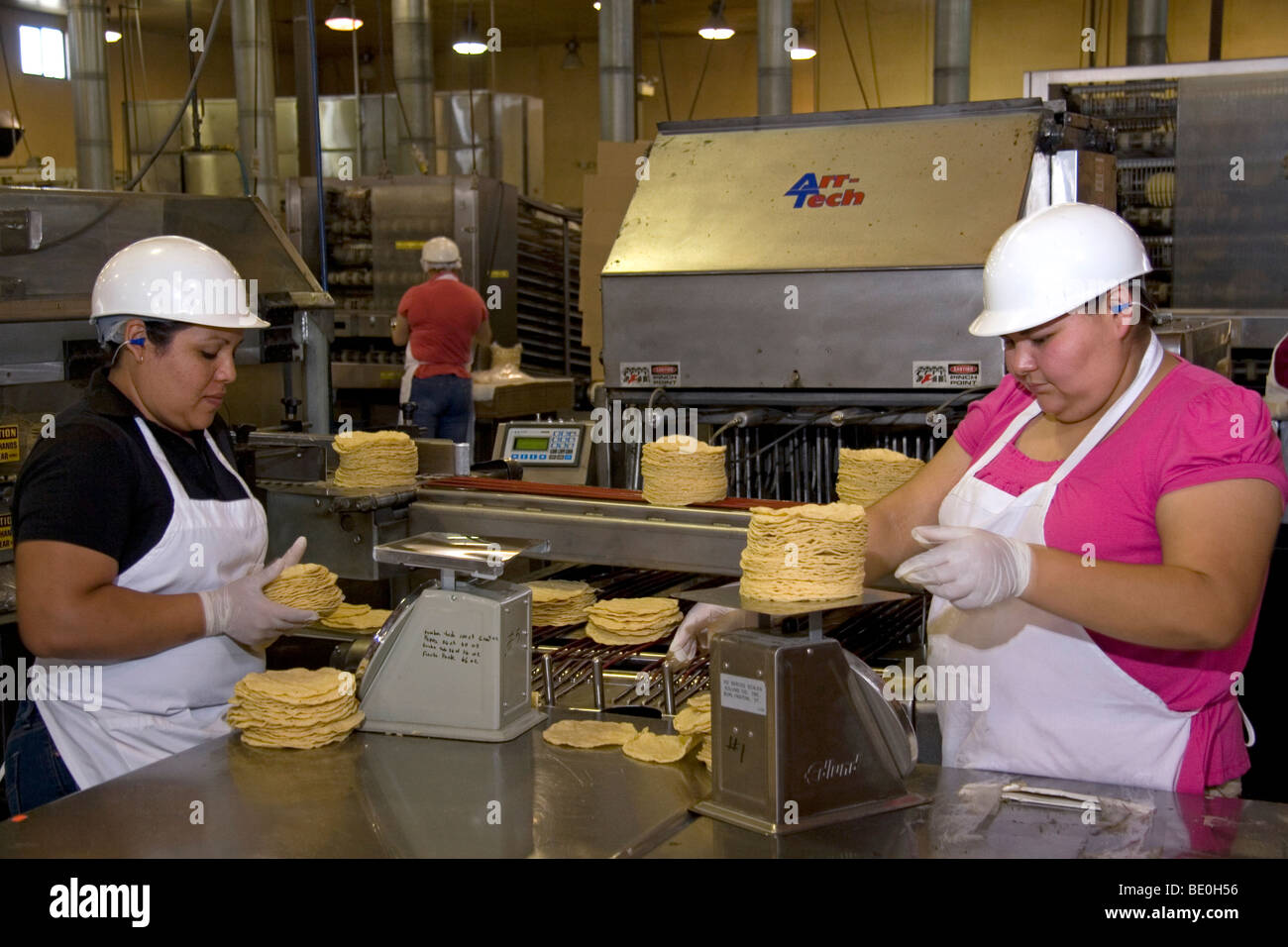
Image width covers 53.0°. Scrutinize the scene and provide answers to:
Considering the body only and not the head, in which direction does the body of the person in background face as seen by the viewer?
away from the camera

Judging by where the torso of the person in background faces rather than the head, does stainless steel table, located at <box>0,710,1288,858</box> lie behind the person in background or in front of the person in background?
behind

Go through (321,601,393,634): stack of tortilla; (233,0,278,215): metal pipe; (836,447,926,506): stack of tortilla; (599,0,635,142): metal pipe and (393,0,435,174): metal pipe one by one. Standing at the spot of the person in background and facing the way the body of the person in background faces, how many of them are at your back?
2

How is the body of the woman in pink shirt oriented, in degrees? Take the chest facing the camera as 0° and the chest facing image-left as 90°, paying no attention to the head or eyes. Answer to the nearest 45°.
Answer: approximately 45°

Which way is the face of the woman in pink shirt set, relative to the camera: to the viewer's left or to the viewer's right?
to the viewer's left

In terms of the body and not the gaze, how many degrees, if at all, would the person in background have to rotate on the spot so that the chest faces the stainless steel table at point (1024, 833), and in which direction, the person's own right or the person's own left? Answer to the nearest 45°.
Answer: approximately 180°

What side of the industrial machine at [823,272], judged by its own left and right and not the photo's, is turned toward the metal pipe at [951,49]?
back

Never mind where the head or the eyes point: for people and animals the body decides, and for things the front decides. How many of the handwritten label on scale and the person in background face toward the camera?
1

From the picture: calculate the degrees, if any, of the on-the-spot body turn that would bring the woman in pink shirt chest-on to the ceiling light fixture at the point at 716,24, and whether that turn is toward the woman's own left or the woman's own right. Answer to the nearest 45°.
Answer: approximately 135° to the woman's own right

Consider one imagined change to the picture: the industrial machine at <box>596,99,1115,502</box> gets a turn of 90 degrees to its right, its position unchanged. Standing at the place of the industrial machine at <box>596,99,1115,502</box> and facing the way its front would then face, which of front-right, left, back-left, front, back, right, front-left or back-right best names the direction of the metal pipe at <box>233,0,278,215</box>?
front-right

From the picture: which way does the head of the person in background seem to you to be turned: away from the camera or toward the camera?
away from the camera

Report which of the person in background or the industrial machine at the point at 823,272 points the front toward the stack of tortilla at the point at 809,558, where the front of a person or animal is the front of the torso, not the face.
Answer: the industrial machine
